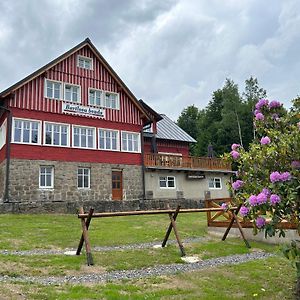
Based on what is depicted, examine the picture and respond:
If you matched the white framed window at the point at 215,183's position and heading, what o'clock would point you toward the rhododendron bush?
The rhododendron bush is roughly at 12 o'clock from the white framed window.

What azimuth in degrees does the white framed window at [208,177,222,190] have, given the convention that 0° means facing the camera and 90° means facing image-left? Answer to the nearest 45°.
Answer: approximately 0°
